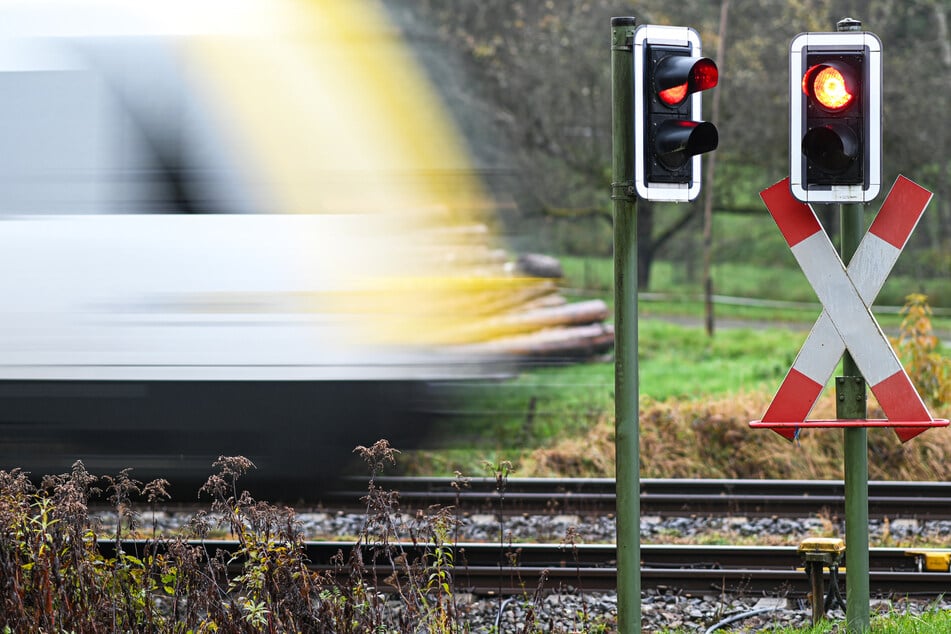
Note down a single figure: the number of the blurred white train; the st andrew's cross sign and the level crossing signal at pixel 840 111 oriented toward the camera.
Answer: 2

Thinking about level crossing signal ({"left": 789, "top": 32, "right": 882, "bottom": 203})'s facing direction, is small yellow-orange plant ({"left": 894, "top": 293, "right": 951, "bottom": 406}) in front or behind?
behind

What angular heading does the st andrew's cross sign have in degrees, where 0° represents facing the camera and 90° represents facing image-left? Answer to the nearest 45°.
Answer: approximately 0°

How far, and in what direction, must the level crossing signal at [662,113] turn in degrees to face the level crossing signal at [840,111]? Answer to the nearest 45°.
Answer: approximately 90° to its left

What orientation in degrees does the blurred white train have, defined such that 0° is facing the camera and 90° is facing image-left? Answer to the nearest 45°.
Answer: approximately 270°

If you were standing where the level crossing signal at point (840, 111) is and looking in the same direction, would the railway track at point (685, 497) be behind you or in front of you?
behind

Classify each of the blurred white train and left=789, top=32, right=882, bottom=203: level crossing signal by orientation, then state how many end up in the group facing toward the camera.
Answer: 1

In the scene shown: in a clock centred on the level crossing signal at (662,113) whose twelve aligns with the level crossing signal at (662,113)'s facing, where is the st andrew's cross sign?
The st andrew's cross sign is roughly at 9 o'clock from the level crossing signal.

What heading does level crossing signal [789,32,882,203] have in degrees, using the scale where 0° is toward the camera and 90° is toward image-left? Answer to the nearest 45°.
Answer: approximately 0°
